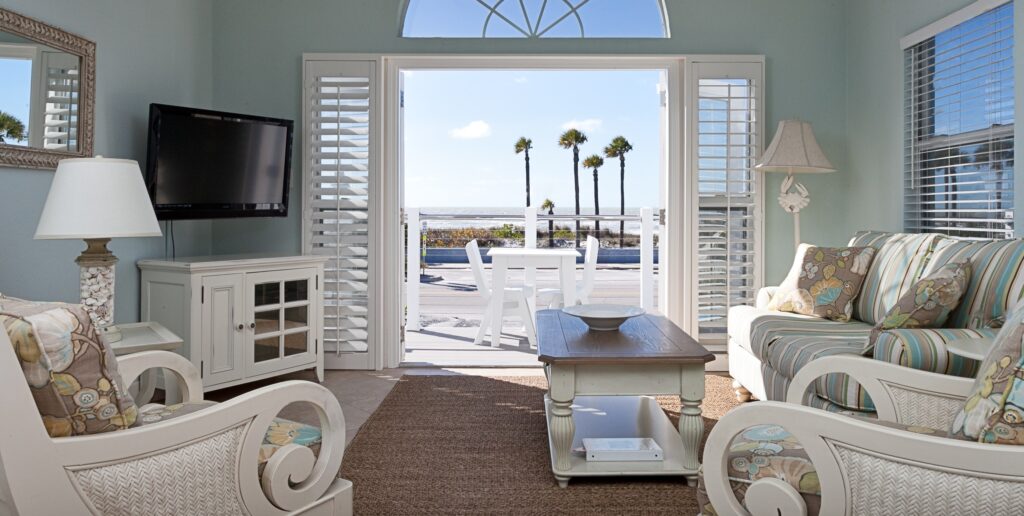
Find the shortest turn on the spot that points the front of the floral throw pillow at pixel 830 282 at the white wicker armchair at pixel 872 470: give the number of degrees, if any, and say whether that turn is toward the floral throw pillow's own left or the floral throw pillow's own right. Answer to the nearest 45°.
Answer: approximately 45° to the floral throw pillow's own left

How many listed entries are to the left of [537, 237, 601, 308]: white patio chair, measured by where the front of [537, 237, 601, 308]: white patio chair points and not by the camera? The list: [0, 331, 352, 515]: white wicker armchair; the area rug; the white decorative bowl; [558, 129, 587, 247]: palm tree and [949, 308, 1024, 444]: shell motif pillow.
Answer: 4

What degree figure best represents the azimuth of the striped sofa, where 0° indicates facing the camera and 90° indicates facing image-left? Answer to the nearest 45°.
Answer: approximately 45°

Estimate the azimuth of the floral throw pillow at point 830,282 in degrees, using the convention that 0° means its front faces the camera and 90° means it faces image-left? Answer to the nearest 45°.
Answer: approximately 45°

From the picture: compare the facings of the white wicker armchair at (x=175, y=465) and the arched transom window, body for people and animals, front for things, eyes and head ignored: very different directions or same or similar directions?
very different directions

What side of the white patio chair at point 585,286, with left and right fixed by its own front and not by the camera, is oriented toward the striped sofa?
left

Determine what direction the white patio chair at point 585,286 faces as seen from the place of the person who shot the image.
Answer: facing to the left of the viewer

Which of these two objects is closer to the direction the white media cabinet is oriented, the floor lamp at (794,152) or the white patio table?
the floor lamp

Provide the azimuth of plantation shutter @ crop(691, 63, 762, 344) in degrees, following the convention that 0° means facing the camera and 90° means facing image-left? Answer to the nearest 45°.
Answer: approximately 0°
